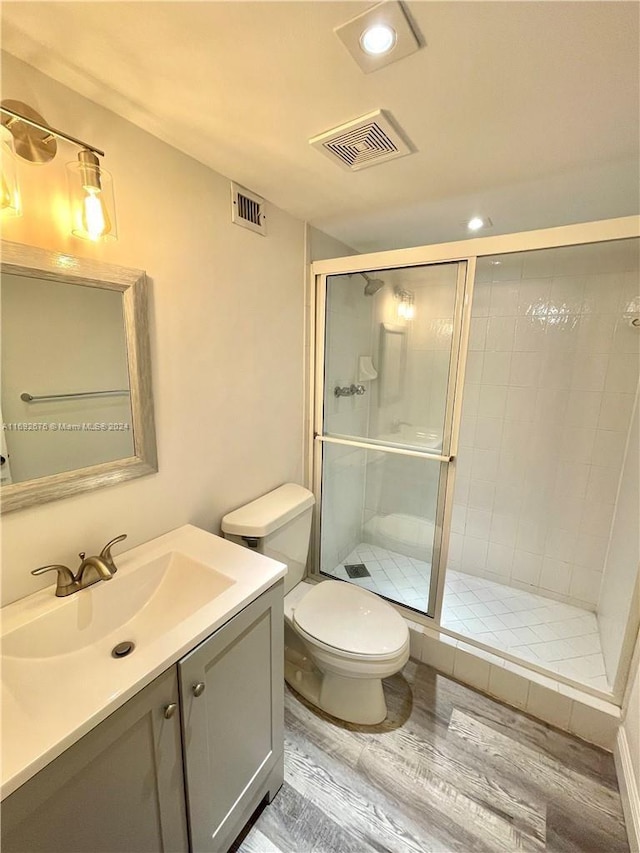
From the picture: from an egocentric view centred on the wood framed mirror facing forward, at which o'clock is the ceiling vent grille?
The ceiling vent grille is roughly at 11 o'clock from the wood framed mirror.

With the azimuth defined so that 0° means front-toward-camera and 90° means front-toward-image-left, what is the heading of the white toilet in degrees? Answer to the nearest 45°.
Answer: approximately 315°

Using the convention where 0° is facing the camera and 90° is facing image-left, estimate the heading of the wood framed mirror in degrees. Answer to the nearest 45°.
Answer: approximately 315°

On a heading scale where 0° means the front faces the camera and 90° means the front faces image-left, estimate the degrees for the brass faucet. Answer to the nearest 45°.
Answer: approximately 315°
